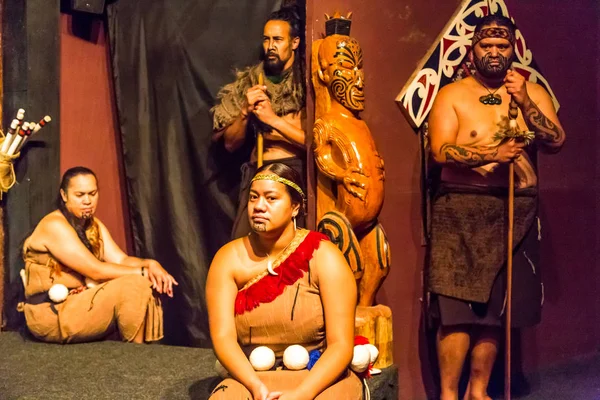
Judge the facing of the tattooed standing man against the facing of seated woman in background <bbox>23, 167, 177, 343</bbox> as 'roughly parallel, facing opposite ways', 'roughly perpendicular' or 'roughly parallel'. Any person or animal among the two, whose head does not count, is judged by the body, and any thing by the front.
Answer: roughly perpendicular

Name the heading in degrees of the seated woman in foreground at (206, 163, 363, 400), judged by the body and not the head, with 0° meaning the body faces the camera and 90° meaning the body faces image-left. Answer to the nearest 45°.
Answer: approximately 0°

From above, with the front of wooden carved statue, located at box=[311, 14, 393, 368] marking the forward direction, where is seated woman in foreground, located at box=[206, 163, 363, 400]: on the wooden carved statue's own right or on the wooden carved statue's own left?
on the wooden carved statue's own right

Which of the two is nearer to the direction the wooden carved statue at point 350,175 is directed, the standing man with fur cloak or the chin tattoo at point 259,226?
the chin tattoo

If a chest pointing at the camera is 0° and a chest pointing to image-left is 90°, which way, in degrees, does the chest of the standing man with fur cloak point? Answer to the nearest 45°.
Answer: approximately 45°

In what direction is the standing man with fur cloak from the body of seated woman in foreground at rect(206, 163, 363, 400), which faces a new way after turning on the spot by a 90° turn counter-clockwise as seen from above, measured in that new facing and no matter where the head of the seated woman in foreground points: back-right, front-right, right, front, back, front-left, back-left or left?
left

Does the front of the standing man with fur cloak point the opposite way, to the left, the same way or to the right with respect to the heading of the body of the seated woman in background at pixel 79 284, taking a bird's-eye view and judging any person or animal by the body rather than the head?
to the right

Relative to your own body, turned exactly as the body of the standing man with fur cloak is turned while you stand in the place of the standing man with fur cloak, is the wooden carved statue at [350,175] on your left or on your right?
on your left

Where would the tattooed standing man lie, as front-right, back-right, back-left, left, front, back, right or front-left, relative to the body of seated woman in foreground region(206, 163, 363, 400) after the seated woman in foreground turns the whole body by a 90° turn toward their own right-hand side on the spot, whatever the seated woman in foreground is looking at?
back-right

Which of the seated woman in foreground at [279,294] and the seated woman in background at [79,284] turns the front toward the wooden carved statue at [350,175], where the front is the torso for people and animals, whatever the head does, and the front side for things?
the seated woman in background at [79,284]

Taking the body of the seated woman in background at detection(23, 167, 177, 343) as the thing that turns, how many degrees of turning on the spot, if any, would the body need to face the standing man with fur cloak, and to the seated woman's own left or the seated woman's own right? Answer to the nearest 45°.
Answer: approximately 45° to the seated woman's own left

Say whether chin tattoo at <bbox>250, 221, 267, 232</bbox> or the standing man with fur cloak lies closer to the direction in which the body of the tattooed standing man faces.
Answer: the chin tattoo
